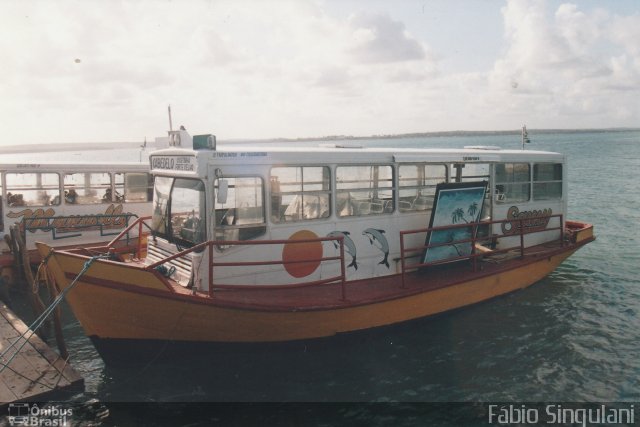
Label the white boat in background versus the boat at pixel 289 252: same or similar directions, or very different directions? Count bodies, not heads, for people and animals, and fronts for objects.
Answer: same or similar directions

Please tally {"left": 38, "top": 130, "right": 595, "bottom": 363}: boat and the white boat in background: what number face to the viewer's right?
0

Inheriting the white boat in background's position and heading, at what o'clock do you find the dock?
The dock is roughly at 9 o'clock from the white boat in background.

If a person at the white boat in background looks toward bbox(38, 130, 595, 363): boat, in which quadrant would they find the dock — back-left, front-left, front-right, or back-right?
front-right

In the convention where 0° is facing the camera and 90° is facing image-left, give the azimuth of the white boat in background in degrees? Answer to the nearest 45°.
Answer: approximately 90°

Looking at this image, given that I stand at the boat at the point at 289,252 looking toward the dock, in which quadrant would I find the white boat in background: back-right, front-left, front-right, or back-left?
back-right

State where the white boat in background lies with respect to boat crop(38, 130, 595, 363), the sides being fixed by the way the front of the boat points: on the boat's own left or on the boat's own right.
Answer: on the boat's own right

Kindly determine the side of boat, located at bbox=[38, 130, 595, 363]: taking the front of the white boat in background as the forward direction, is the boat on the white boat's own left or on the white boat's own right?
on the white boat's own left

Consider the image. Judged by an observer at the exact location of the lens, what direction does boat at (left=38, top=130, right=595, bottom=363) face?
facing the viewer and to the left of the viewer
